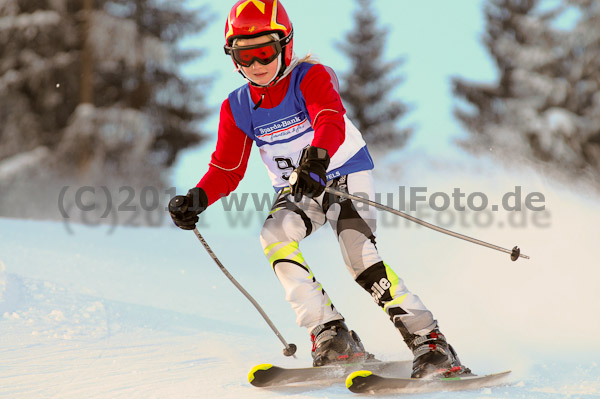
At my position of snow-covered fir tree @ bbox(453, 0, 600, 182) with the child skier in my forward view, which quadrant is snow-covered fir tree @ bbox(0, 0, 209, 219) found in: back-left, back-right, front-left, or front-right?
front-right

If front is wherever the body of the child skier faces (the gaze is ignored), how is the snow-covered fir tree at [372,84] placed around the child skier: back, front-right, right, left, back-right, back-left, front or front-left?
back-right

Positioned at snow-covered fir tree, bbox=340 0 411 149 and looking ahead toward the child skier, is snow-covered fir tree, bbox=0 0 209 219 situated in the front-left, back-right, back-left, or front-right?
front-right

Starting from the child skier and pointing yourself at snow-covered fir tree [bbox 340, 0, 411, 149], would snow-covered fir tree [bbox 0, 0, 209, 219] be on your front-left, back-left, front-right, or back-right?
front-left

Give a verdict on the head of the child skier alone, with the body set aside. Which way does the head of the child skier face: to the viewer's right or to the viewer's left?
to the viewer's left

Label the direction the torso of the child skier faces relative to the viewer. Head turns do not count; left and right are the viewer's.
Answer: facing the viewer and to the left of the viewer

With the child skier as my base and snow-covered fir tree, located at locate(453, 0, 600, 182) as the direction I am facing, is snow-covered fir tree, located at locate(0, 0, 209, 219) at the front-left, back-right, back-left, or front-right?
front-left

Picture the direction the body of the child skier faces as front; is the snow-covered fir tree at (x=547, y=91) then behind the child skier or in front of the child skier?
behind
